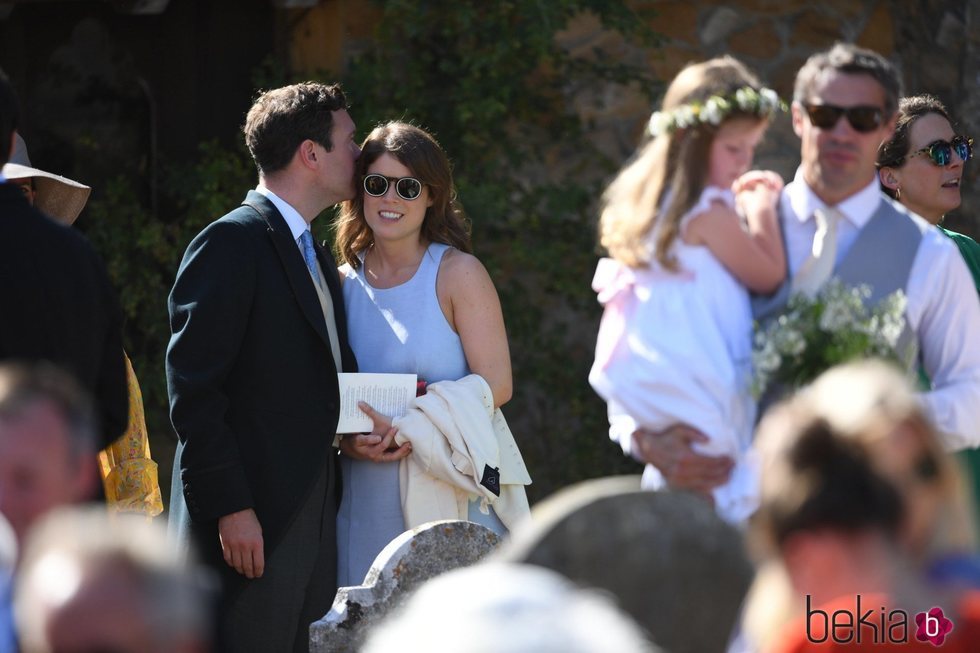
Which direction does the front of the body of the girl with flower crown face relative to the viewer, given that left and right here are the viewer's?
facing to the right of the viewer

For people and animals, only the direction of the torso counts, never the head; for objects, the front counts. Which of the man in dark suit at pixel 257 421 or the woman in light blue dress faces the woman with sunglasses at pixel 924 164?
the man in dark suit

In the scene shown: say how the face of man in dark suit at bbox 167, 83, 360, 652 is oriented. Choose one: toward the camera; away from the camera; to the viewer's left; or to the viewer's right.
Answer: to the viewer's right

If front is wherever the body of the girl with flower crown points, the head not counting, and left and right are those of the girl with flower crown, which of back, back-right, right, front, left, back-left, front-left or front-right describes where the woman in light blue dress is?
back-left

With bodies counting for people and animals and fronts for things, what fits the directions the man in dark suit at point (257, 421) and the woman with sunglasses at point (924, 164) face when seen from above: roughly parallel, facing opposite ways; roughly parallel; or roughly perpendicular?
roughly perpendicular

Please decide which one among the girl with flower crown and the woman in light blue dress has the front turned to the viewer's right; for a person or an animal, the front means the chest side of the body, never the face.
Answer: the girl with flower crown

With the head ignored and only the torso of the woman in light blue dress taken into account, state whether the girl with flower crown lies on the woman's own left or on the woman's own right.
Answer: on the woman's own left

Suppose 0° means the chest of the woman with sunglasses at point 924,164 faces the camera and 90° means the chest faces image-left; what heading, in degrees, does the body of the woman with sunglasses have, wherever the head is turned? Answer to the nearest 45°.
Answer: approximately 315°

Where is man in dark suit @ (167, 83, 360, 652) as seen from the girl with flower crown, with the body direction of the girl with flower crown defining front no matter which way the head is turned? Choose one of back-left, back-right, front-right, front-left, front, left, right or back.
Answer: back-left

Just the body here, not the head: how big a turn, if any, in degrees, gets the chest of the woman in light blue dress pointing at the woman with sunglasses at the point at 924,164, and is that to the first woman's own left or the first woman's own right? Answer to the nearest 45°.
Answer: approximately 135° to the first woman's own left

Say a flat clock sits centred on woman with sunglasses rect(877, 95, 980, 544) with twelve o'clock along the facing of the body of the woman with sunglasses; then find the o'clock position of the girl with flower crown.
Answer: The girl with flower crown is roughly at 2 o'clock from the woman with sunglasses.

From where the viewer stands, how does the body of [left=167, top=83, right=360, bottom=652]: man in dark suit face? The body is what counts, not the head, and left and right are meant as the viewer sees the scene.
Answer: facing to the right of the viewer
